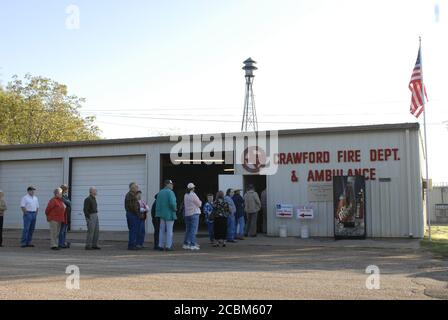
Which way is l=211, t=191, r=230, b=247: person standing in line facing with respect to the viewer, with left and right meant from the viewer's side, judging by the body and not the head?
facing away from the viewer

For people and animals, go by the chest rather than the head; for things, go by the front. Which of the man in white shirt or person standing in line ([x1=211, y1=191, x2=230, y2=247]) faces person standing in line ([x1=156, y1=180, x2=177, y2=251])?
the man in white shirt

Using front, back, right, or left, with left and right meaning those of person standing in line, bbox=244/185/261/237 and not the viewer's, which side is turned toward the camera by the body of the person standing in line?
back

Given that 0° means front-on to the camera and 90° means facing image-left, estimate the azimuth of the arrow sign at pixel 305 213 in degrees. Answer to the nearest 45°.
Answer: approximately 0°

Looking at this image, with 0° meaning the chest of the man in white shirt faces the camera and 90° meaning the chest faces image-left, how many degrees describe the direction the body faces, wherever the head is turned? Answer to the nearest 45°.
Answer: approximately 315°

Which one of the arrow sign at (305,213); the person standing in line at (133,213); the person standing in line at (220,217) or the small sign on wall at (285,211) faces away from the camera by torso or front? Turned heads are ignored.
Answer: the person standing in line at (220,217)

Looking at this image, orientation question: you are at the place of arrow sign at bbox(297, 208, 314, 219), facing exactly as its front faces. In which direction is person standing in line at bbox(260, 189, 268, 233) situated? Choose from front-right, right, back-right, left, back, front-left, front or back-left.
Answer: back-right

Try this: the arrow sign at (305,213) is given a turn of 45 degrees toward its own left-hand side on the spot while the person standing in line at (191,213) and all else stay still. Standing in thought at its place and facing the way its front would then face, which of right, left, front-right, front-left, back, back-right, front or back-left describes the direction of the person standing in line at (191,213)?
right

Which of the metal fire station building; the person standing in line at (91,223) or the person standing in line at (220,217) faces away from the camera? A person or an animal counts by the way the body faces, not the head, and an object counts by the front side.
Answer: the person standing in line at (220,217)

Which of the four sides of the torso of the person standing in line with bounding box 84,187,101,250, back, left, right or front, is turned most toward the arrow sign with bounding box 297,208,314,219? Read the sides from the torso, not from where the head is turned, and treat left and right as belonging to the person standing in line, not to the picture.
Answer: front

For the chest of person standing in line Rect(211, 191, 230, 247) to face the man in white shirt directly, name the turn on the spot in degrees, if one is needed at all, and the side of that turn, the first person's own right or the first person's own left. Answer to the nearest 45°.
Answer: approximately 90° to the first person's own left

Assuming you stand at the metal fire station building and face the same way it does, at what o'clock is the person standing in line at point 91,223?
The person standing in line is roughly at 2 o'clock from the metal fire station building.

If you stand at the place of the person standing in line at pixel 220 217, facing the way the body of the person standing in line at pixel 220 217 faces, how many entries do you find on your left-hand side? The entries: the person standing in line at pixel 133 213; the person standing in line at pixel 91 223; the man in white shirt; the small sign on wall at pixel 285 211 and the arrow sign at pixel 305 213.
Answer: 3

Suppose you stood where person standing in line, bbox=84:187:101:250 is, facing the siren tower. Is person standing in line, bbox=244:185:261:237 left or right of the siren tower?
right

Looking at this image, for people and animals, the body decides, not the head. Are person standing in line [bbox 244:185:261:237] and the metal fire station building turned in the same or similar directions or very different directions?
very different directions

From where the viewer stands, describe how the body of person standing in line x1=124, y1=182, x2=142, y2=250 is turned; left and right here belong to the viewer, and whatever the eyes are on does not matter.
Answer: facing to the right of the viewer
